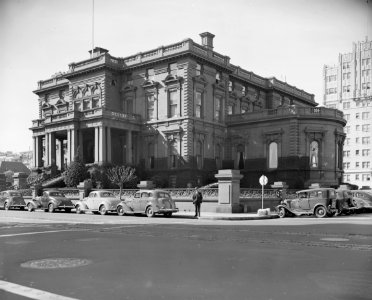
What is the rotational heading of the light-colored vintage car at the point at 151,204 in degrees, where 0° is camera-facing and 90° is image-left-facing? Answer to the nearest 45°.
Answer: approximately 135°

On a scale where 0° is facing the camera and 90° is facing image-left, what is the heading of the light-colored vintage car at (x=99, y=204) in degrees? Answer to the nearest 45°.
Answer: approximately 135°

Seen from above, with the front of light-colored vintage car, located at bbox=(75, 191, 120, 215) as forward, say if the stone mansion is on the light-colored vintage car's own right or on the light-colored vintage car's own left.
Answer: on the light-colored vintage car's own right

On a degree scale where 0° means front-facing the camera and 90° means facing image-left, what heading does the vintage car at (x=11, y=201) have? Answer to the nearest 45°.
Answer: approximately 135°

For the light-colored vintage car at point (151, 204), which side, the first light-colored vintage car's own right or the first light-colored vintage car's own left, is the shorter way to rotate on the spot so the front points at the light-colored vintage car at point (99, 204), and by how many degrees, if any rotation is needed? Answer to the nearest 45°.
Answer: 0° — it already faces it

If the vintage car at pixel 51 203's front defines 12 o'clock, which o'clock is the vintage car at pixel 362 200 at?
the vintage car at pixel 362 200 is roughly at 5 o'clock from the vintage car at pixel 51 203.

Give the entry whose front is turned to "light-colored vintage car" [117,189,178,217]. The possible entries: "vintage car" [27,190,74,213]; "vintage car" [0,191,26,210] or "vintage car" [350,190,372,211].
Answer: "vintage car" [350,190,372,211]

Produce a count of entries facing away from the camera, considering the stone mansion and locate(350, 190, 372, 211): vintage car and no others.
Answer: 0

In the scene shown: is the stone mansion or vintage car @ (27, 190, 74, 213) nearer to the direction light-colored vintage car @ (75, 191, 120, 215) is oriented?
the vintage car

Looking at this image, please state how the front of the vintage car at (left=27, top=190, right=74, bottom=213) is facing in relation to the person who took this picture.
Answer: facing away from the viewer and to the left of the viewer

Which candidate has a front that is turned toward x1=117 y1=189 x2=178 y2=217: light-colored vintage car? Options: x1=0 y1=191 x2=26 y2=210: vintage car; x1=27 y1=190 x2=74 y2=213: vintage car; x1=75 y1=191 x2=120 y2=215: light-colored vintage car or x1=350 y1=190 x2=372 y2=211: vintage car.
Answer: x1=350 y1=190 x2=372 y2=211: vintage car

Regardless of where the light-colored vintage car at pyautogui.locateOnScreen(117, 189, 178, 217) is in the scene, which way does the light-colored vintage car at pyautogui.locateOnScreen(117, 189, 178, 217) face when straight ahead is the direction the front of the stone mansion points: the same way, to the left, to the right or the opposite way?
to the right
